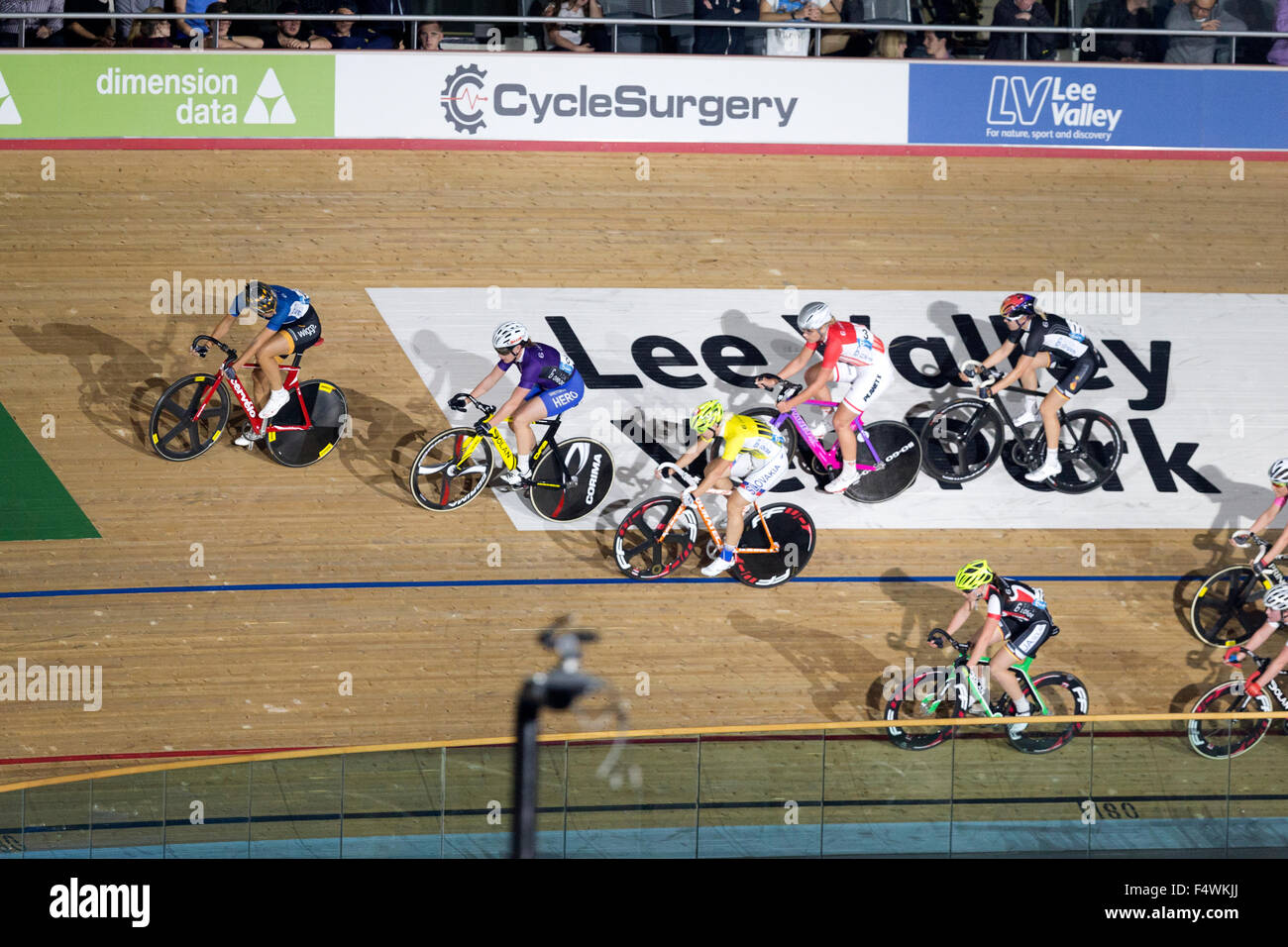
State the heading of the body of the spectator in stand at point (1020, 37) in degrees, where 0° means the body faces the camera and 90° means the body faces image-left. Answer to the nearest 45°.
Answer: approximately 0°

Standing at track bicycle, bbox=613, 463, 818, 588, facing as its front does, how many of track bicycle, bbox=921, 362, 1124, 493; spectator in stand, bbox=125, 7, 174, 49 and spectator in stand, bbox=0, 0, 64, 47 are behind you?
1

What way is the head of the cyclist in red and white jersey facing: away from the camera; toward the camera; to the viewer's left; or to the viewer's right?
to the viewer's left

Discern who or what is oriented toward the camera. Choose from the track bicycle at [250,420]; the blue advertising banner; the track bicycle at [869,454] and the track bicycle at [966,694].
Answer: the blue advertising banner

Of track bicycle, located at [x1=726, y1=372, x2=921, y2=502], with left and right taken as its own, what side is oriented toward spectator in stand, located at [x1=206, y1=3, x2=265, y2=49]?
front

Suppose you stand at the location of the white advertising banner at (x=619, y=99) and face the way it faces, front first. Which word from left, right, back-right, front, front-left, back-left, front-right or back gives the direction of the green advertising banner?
right

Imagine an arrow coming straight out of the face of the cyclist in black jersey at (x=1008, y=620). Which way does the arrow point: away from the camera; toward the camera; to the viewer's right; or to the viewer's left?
to the viewer's left

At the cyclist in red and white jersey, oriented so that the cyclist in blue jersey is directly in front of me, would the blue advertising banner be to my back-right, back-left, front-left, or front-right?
back-right

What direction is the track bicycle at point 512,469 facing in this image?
to the viewer's left

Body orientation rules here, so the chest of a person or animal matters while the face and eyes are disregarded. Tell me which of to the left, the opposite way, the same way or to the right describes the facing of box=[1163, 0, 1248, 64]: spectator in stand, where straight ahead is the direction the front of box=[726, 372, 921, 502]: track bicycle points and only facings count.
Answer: to the left

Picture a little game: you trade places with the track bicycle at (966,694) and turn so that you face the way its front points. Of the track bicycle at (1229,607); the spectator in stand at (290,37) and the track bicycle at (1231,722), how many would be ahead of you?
1

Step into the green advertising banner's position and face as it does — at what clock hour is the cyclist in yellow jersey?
The cyclist in yellow jersey is roughly at 10 o'clock from the green advertising banner.
